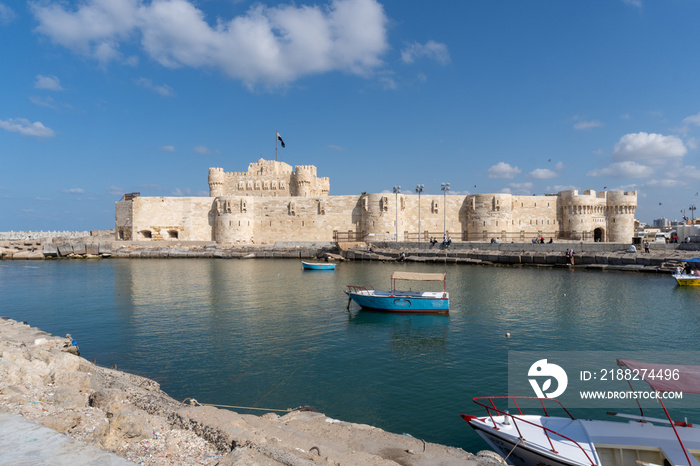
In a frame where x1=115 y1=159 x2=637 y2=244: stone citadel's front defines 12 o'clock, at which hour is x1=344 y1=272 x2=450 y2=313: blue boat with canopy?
The blue boat with canopy is roughly at 12 o'clock from the stone citadel.

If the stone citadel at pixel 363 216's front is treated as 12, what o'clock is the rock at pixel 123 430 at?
The rock is roughly at 12 o'clock from the stone citadel.

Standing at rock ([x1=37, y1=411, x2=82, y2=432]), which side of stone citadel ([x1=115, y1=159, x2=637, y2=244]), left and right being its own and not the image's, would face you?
front

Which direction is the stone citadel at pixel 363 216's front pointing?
toward the camera

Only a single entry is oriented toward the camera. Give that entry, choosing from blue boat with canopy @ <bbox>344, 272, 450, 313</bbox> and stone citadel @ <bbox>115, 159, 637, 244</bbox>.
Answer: the stone citadel

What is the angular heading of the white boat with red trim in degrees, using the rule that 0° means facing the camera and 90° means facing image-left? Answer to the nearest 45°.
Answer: approximately 90°

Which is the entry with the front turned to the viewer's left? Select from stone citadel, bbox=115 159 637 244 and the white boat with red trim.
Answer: the white boat with red trim

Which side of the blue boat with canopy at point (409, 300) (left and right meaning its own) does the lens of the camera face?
left

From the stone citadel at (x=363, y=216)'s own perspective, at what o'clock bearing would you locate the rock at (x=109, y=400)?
The rock is roughly at 12 o'clock from the stone citadel.

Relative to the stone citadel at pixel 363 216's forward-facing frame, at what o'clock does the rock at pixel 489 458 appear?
The rock is roughly at 12 o'clock from the stone citadel.

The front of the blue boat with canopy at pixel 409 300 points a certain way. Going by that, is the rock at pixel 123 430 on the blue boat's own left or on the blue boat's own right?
on the blue boat's own left

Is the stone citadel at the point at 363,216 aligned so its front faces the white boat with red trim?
yes

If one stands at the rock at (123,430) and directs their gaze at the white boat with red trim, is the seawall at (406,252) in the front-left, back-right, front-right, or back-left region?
front-left

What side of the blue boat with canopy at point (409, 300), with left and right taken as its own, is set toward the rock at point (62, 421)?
left

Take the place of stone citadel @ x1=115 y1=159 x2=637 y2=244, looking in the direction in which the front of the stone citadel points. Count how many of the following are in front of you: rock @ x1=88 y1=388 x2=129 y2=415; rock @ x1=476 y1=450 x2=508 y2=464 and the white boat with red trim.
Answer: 3

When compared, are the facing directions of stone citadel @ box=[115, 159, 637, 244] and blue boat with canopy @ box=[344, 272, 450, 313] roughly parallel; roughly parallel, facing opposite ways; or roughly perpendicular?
roughly perpendicular

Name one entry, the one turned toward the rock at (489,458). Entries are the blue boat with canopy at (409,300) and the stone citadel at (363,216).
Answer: the stone citadel
